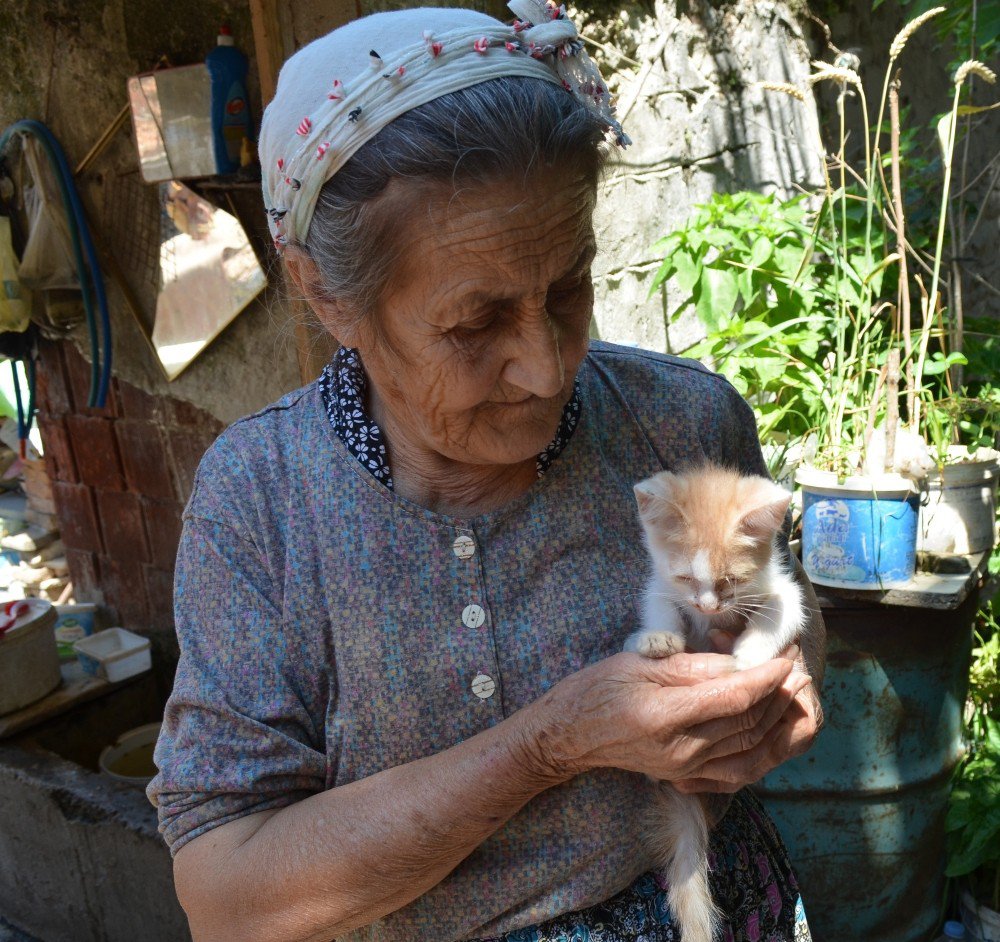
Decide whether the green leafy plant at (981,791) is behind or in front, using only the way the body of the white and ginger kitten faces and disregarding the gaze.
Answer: behind

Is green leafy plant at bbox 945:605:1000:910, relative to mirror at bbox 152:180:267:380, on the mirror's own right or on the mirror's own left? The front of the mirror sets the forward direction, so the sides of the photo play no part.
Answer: on the mirror's own left

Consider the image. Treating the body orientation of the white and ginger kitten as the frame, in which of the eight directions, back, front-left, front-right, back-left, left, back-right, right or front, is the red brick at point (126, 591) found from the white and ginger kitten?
back-right

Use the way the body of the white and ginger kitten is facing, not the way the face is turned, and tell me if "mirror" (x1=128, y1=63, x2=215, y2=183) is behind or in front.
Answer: behind

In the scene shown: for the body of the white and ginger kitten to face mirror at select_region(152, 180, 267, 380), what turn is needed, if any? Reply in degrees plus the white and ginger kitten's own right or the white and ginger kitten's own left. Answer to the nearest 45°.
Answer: approximately 135° to the white and ginger kitten's own right

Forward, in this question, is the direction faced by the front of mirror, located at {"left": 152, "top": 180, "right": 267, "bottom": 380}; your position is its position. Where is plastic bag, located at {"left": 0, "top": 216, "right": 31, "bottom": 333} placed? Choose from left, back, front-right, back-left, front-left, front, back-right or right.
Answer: back-right

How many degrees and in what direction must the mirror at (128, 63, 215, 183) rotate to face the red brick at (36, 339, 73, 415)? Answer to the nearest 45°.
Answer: approximately 135° to its right

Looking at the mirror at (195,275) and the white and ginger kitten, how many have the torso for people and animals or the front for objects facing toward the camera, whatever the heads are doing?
2
